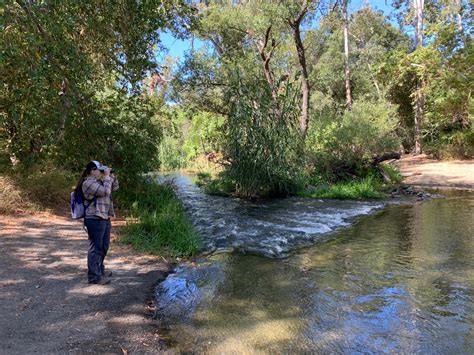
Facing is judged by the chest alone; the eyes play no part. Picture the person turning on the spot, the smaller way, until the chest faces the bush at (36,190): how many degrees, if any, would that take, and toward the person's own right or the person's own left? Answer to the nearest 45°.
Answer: approximately 90° to the person's own left

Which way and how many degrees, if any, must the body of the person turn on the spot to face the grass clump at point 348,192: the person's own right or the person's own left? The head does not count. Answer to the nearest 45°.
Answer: approximately 45° to the person's own left

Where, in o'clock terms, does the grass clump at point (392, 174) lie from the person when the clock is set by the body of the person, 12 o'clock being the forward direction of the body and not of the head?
The grass clump is roughly at 11 o'clock from the person.

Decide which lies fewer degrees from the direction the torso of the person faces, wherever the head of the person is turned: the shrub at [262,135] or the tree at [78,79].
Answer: the shrub

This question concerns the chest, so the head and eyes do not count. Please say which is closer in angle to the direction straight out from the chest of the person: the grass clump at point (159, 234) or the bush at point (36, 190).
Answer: the grass clump

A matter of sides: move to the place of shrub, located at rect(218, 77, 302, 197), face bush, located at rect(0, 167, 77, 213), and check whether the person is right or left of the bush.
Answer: left

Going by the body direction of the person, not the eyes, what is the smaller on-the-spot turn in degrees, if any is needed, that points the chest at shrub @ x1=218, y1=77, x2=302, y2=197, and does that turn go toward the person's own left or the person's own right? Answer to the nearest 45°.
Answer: approximately 45° to the person's own left

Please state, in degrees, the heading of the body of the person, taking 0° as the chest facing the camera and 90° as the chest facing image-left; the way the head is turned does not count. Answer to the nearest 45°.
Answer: approximately 270°

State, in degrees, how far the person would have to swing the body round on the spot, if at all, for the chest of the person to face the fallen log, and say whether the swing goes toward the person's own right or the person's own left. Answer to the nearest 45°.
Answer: approximately 45° to the person's own left
